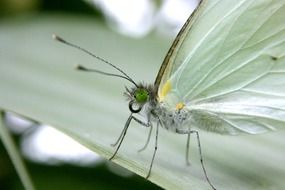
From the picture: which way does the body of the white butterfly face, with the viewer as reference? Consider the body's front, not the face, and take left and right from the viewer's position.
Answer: facing to the left of the viewer
